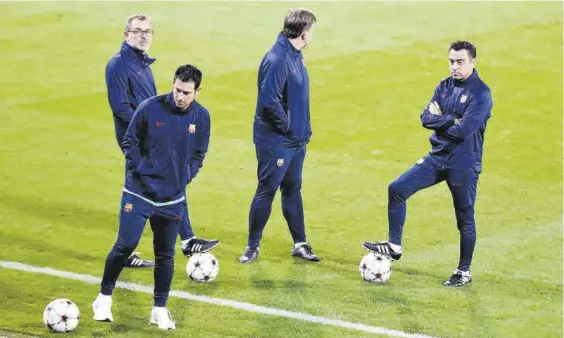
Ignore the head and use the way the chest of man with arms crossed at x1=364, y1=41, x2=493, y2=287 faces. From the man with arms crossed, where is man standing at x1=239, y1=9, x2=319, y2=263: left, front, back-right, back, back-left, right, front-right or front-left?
front-right

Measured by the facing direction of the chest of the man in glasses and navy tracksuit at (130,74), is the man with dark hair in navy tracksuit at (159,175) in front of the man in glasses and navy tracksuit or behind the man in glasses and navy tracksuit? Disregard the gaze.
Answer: in front

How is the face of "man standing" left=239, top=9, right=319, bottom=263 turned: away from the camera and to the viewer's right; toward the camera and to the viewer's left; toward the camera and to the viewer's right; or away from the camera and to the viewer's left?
away from the camera and to the viewer's right

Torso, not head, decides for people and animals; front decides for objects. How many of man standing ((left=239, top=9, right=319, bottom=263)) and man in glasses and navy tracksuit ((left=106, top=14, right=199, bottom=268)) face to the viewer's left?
0

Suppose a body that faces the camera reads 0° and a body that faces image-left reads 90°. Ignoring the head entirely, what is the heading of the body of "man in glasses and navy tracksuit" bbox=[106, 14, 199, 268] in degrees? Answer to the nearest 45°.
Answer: approximately 315°

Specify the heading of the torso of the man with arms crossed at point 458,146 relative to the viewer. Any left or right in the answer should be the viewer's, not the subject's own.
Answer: facing the viewer and to the left of the viewer
